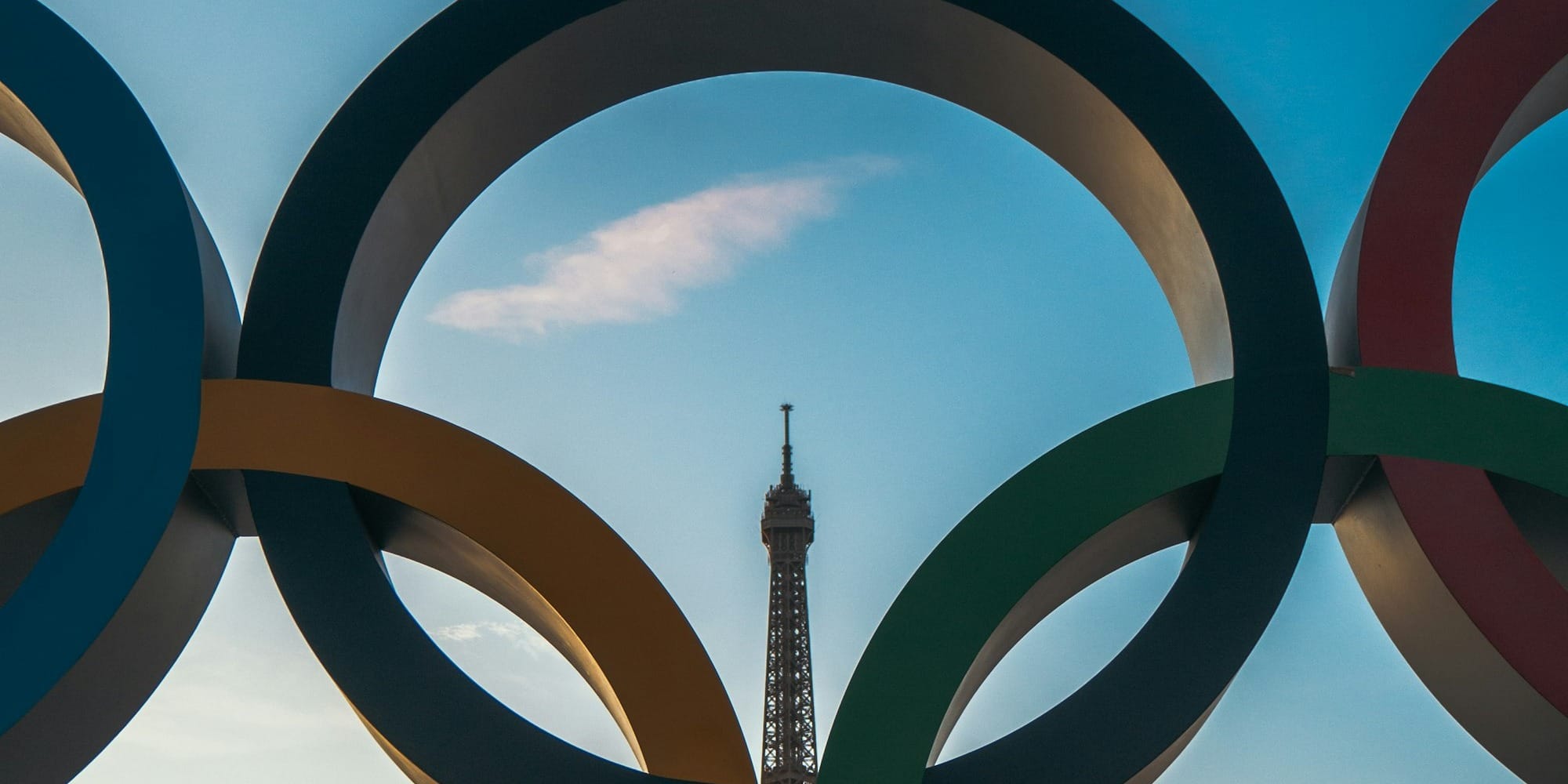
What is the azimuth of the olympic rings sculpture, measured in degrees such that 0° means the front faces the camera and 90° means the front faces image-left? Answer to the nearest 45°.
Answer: approximately 0°
